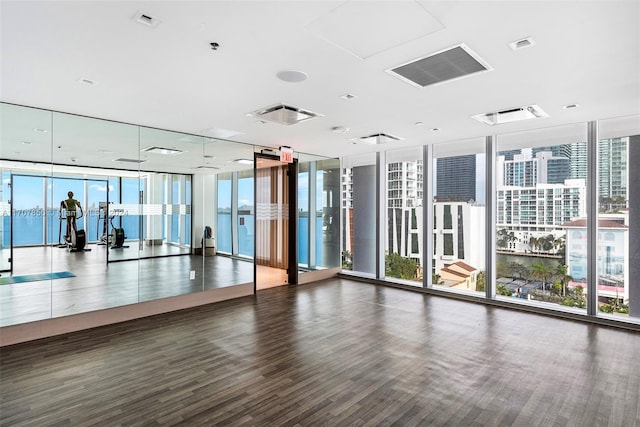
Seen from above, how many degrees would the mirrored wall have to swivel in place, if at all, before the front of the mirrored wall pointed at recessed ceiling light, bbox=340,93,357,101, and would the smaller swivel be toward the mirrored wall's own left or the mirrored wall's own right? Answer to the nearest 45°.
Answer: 0° — it already faces it

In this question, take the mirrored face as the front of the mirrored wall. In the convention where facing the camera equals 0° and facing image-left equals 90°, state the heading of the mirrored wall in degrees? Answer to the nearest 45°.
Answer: approximately 315°

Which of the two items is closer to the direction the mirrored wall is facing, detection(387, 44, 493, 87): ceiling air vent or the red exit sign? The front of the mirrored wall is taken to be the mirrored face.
the ceiling air vent

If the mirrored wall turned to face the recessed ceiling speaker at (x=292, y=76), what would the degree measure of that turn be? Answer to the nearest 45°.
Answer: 0° — it already faces it

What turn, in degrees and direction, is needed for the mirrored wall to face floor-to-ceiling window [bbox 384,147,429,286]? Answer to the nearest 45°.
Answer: approximately 45° to its left

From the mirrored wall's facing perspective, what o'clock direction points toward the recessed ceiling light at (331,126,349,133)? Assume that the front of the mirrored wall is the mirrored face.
The recessed ceiling light is roughly at 11 o'clock from the mirrored wall.

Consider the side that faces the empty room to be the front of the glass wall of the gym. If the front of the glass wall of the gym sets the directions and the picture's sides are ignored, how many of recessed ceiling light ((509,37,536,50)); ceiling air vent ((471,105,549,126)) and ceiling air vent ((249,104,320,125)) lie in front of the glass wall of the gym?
3

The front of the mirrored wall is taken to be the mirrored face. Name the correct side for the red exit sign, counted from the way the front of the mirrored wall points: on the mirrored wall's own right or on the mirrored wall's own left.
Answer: on the mirrored wall's own left
